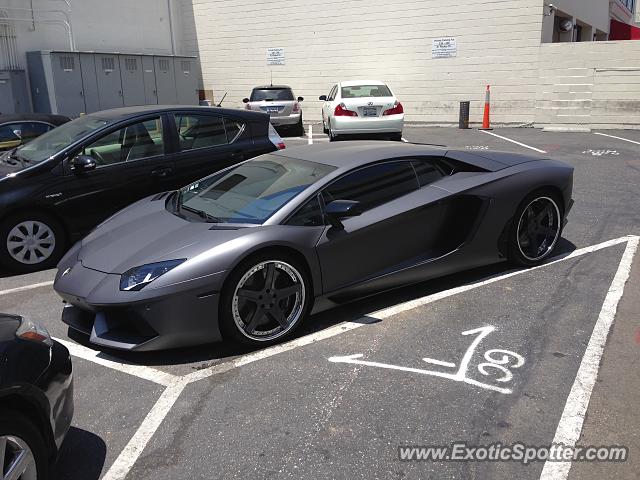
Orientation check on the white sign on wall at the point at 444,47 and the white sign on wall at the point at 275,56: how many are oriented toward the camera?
2

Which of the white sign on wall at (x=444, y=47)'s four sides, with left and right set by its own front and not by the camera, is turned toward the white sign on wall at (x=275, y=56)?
right

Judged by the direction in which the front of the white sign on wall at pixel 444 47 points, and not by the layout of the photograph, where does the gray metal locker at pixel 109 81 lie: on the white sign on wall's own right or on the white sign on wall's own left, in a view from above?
on the white sign on wall's own right

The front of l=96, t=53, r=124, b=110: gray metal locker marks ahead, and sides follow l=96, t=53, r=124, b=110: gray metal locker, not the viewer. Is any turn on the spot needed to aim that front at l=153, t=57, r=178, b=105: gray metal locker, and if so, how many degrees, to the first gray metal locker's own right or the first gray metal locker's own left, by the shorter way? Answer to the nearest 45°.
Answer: approximately 90° to the first gray metal locker's own left

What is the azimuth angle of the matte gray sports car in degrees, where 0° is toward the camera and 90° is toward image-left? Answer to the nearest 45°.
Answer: approximately 45°

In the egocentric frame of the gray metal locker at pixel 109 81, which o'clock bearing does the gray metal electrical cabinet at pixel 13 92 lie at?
the gray metal electrical cabinet at pixel 13 92 is roughly at 4 o'clock from the gray metal locker at pixel 109 81.

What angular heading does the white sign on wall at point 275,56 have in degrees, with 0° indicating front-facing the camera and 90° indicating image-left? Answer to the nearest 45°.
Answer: approximately 0°

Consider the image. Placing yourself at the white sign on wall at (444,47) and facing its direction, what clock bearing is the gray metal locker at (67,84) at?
The gray metal locker is roughly at 2 o'clock from the white sign on wall.
